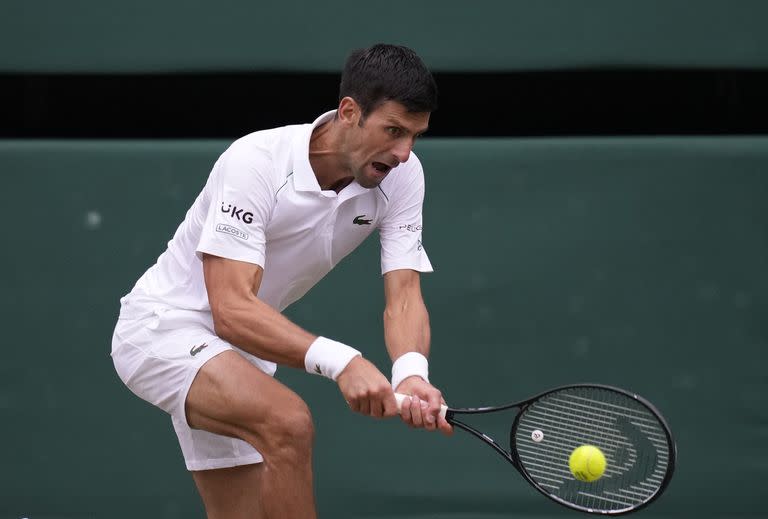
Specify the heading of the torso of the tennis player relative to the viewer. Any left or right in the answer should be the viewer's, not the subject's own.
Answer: facing the viewer and to the right of the viewer

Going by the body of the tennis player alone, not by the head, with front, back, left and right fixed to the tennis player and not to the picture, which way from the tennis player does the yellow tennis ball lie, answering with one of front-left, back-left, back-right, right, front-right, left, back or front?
front-left

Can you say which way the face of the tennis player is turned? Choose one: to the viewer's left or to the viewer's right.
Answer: to the viewer's right
